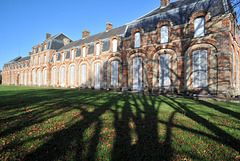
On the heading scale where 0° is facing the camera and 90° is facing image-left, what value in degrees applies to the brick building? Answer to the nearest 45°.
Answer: approximately 45°
